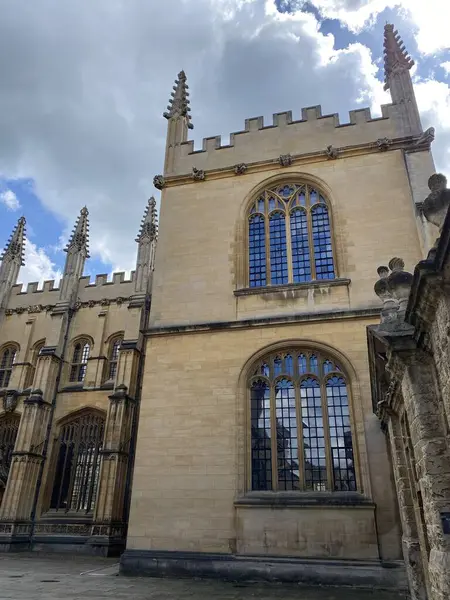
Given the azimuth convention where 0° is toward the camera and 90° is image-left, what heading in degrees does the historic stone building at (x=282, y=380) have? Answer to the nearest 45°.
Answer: approximately 0°

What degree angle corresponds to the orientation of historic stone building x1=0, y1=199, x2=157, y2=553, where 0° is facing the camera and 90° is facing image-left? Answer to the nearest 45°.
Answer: approximately 0°
